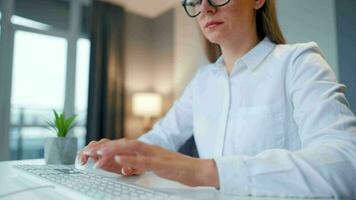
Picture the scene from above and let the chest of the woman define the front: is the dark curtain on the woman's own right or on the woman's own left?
on the woman's own right

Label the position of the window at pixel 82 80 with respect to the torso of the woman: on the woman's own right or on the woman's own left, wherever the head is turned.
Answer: on the woman's own right

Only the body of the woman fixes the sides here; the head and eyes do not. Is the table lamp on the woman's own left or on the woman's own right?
on the woman's own right

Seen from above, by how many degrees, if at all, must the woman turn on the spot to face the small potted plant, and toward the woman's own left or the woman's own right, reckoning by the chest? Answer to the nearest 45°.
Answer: approximately 45° to the woman's own right

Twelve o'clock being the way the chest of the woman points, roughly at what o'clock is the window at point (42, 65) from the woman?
The window is roughly at 3 o'clock from the woman.

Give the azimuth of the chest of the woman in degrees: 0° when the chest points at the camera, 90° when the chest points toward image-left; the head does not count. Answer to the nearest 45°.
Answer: approximately 45°
